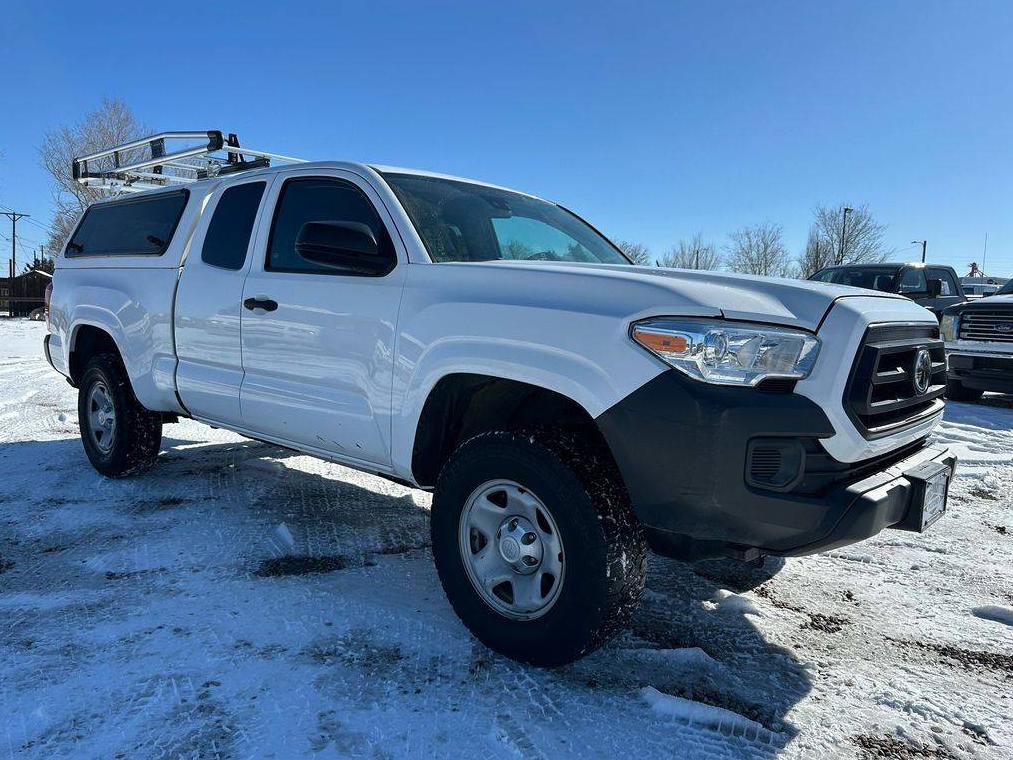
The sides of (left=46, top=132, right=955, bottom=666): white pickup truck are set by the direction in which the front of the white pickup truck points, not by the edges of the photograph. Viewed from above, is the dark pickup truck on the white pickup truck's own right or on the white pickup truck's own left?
on the white pickup truck's own left

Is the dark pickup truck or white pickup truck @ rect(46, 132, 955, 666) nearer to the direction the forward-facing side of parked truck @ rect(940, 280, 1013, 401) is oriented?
the white pickup truck

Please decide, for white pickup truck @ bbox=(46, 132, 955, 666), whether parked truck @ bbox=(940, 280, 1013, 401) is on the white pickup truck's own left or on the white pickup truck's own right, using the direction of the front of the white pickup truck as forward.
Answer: on the white pickup truck's own left

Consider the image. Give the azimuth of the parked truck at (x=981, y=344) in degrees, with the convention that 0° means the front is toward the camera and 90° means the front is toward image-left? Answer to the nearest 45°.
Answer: approximately 45°

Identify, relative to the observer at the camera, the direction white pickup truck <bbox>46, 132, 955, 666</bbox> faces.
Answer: facing the viewer and to the right of the viewer

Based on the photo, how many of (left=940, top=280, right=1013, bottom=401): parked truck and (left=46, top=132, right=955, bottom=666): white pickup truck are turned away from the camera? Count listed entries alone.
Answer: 0

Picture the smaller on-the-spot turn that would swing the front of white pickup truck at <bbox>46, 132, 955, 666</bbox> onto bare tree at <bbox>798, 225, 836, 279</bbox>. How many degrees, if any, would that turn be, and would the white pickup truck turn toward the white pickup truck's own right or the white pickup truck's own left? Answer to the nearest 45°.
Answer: approximately 90° to the white pickup truck's own left

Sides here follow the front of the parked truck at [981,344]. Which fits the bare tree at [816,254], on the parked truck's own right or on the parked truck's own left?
on the parked truck's own right

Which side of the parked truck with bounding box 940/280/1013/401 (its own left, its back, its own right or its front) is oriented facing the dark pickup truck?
right
